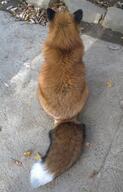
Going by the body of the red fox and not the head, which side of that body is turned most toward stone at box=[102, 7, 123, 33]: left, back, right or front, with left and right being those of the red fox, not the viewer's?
front

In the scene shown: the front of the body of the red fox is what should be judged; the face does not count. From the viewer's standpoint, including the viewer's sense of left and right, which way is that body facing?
facing away from the viewer

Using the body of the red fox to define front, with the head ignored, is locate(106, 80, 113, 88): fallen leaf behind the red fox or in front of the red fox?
in front

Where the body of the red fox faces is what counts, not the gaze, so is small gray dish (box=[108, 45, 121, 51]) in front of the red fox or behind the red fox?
in front

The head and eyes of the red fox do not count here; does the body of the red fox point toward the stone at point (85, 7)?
yes
